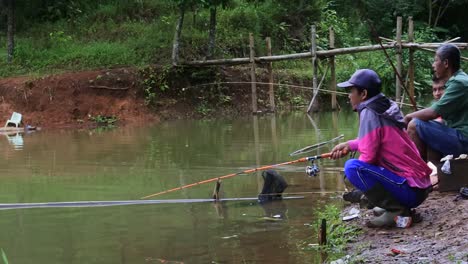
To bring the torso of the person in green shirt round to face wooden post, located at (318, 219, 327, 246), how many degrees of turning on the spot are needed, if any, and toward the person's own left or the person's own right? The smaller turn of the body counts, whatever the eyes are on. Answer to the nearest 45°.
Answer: approximately 45° to the person's own left

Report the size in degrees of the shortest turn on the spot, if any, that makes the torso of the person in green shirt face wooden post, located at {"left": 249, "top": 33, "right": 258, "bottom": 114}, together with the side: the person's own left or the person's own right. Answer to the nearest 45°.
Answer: approximately 45° to the person's own right

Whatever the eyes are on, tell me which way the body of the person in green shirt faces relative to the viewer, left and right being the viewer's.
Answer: facing to the left of the viewer

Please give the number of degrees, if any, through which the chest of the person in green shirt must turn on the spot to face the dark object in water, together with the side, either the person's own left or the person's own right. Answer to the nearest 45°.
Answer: approximately 45° to the person's own right

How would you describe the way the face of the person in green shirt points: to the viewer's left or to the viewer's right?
to the viewer's left

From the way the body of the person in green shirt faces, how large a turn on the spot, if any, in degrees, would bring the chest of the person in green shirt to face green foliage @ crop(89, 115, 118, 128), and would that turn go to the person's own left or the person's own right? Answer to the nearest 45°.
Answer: approximately 45° to the person's own right

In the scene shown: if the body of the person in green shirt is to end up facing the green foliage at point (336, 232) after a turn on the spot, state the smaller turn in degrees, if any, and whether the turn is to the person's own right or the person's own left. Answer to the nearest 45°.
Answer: approximately 45° to the person's own left

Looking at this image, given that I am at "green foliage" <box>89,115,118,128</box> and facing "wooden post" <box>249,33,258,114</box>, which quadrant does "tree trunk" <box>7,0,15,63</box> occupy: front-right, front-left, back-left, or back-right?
back-left

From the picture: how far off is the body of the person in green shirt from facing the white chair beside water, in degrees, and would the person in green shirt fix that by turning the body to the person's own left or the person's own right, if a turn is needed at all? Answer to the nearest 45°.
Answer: approximately 45° to the person's own right
